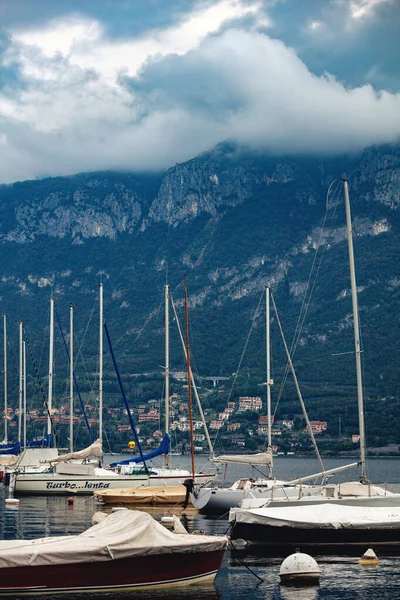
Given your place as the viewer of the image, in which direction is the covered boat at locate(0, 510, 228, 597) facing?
facing to the right of the viewer

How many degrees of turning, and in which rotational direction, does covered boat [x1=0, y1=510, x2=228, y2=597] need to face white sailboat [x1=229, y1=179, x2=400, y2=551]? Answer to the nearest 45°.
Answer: approximately 45° to its left

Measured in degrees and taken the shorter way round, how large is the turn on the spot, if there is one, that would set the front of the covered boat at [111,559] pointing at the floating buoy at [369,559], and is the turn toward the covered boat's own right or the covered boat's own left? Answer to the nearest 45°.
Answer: approximately 45° to the covered boat's own left

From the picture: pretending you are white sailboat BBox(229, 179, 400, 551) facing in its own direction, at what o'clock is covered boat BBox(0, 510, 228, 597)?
The covered boat is roughly at 4 o'clock from the white sailboat.

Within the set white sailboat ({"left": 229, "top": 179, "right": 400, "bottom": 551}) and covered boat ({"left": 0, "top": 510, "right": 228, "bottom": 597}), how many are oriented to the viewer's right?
2

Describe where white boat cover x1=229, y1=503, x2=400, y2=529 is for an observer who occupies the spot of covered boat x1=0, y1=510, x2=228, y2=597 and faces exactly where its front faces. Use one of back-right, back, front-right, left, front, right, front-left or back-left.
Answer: front-left

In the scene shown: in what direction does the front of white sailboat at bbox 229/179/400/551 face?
to the viewer's right
